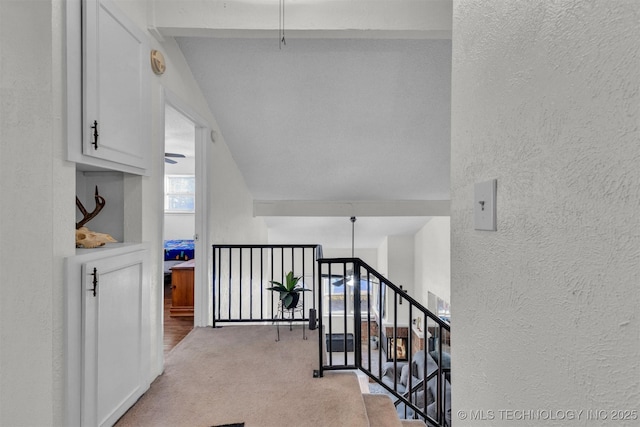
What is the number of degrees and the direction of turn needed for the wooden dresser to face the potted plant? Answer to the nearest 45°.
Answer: approximately 45° to its left

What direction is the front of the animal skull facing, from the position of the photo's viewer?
facing to the right of the viewer

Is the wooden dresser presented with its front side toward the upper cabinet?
yes

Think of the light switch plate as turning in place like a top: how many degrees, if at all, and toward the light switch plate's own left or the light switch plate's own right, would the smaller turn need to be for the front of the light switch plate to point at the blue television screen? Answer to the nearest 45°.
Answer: approximately 90° to the light switch plate's own right

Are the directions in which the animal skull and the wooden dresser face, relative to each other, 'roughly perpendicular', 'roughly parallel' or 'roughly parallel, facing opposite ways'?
roughly perpendicular
